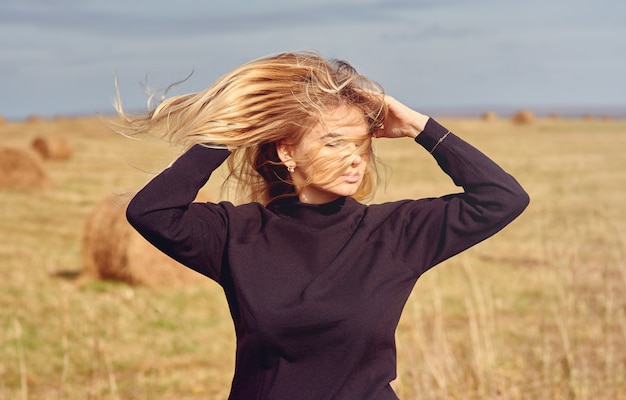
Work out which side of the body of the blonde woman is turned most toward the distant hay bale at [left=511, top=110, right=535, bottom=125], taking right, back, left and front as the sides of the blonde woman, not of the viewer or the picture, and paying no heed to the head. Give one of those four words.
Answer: back

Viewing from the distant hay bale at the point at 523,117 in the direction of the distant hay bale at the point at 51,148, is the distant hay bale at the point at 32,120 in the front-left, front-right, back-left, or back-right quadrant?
front-right

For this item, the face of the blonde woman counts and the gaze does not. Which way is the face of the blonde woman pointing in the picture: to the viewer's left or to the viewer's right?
to the viewer's right

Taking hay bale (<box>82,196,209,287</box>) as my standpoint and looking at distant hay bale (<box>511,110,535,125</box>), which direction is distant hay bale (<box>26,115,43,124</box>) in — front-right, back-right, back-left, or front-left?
front-left

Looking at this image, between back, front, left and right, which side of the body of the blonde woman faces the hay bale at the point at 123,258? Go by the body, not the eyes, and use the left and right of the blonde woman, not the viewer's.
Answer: back

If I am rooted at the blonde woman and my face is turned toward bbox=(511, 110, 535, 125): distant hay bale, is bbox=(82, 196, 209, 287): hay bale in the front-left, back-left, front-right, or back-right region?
front-left

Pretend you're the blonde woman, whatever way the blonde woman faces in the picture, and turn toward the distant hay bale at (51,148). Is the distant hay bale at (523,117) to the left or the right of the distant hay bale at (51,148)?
right

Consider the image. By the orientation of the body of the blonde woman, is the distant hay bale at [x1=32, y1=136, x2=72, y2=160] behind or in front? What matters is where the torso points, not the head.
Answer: behind

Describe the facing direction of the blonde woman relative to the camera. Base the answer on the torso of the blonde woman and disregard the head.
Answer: toward the camera

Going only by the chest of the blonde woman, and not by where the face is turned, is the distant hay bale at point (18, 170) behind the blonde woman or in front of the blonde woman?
behind
